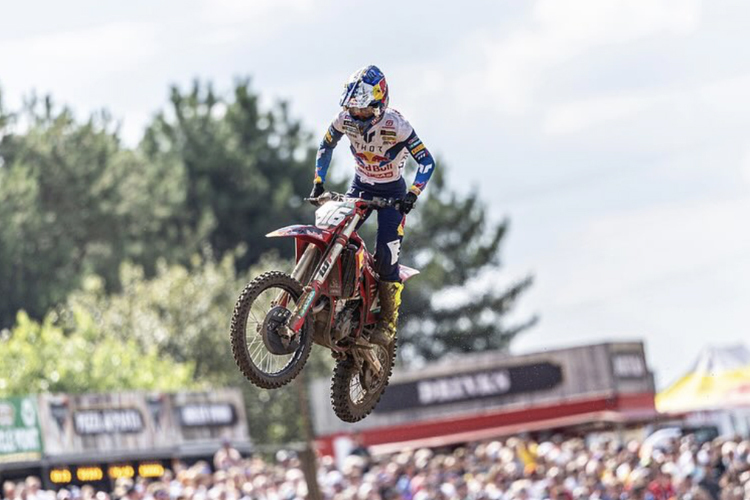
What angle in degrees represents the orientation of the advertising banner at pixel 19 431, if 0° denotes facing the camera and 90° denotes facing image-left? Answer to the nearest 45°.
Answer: approximately 0°

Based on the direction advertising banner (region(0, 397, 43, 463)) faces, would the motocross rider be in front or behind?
in front

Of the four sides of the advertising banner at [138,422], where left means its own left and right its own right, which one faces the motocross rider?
front

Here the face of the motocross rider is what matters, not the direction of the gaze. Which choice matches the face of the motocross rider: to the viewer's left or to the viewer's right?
to the viewer's left

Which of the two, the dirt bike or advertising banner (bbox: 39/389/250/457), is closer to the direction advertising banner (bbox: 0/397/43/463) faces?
the dirt bike

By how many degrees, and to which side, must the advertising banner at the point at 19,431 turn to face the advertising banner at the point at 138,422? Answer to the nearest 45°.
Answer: approximately 135° to its left

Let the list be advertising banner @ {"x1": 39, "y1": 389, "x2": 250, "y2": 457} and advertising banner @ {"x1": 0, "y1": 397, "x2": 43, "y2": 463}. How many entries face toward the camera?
2

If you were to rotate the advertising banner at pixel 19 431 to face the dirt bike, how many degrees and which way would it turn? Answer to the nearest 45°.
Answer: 0° — it already faces it

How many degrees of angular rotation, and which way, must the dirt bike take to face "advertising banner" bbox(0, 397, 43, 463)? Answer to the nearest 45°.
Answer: approximately 90° to its right
